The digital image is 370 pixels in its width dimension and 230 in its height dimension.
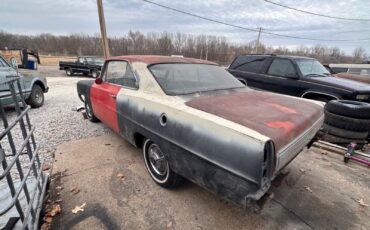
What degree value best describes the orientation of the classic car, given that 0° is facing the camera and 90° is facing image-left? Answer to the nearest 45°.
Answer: approximately 135°

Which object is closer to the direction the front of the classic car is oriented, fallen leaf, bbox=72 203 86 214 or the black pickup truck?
the black pickup truck

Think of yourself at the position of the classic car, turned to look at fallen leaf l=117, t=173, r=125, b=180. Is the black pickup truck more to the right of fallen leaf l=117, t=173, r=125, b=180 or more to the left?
right

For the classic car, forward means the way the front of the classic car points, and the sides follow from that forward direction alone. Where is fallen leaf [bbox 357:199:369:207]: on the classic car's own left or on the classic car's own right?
on the classic car's own right

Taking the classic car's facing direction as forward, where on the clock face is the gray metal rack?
The gray metal rack is roughly at 8 o'clock from the classic car.

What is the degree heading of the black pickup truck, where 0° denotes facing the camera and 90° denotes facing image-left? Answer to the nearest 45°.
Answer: approximately 315°

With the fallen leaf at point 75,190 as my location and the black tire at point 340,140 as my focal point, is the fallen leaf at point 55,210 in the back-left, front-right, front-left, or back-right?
back-right

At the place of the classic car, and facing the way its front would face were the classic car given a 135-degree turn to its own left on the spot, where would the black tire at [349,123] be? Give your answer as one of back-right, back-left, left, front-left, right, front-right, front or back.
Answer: back-left
